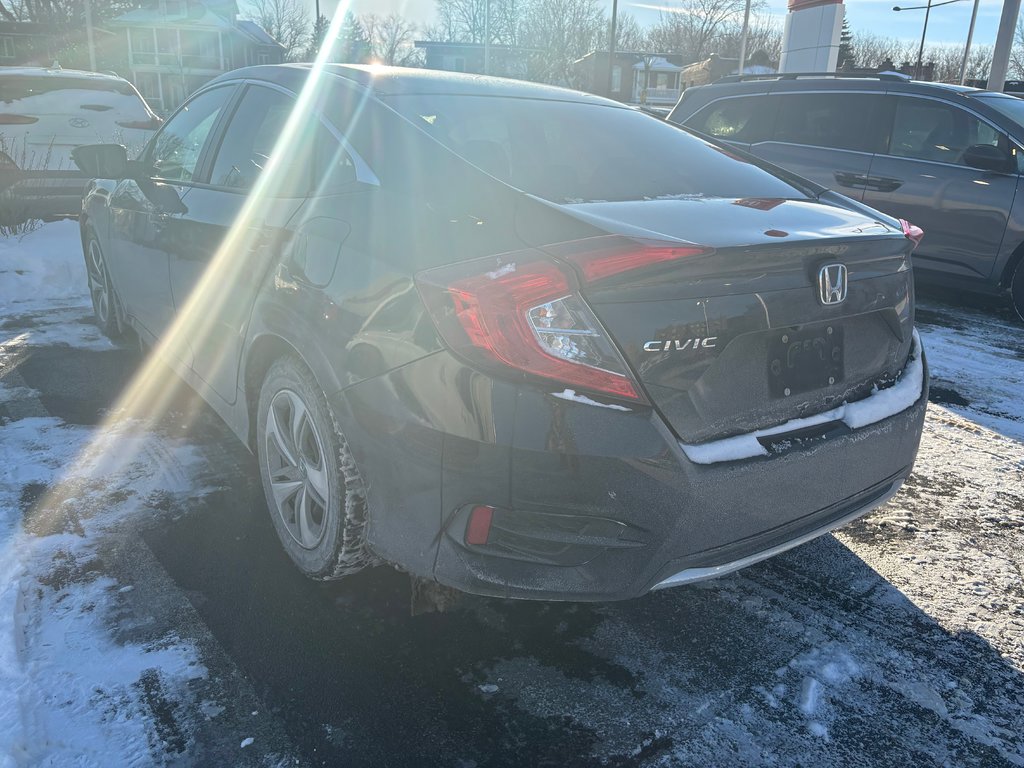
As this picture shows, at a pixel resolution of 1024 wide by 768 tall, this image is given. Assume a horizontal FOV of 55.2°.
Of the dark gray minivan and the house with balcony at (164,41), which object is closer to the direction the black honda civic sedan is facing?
the house with balcony

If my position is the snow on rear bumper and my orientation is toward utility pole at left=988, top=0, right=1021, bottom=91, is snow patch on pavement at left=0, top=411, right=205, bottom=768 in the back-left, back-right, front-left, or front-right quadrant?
back-left

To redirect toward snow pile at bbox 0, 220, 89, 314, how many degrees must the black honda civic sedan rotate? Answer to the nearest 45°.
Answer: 0° — it already faces it

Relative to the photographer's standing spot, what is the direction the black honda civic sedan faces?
facing away from the viewer and to the left of the viewer

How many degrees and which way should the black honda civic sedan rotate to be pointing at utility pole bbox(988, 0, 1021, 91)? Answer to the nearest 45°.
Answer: approximately 90° to its right

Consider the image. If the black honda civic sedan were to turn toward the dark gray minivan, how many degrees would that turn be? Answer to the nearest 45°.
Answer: approximately 90° to its right
